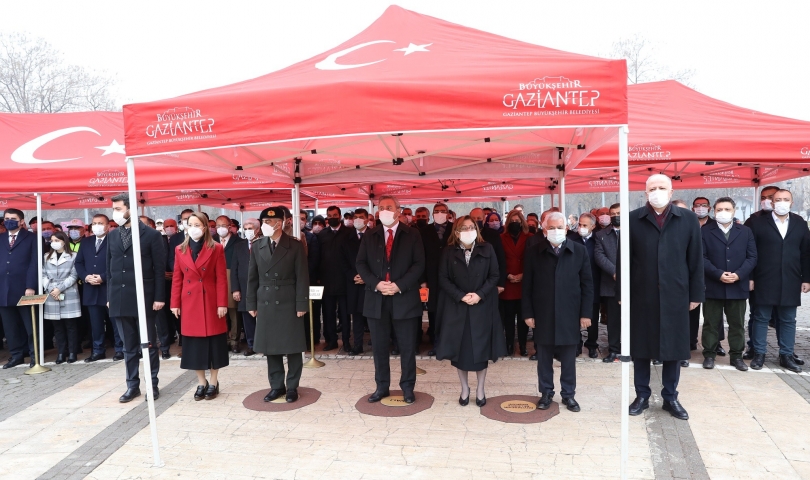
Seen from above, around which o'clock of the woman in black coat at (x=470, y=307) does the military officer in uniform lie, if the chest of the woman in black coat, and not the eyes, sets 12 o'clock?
The military officer in uniform is roughly at 3 o'clock from the woman in black coat.

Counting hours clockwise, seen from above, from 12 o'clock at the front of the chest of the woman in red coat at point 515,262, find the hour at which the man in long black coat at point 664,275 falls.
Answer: The man in long black coat is roughly at 11 o'clock from the woman in red coat.

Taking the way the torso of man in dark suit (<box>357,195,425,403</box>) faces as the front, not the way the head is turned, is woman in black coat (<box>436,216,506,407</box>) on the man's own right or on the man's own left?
on the man's own left

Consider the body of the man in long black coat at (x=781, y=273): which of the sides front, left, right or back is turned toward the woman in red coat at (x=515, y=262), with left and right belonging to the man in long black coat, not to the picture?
right

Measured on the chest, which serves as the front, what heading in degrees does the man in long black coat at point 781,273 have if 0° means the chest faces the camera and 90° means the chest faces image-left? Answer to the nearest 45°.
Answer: approximately 0°

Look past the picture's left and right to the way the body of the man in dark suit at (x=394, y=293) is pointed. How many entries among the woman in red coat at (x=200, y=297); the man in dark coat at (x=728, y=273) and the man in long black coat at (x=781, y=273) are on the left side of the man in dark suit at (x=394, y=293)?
2

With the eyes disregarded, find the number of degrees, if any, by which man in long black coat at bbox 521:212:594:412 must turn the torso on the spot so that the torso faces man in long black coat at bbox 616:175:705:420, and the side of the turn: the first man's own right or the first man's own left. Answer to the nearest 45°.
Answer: approximately 90° to the first man's own left

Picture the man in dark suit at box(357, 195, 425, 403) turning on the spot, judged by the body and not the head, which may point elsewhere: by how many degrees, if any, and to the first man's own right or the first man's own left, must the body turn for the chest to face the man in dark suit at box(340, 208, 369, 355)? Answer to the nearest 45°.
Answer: approximately 180°
